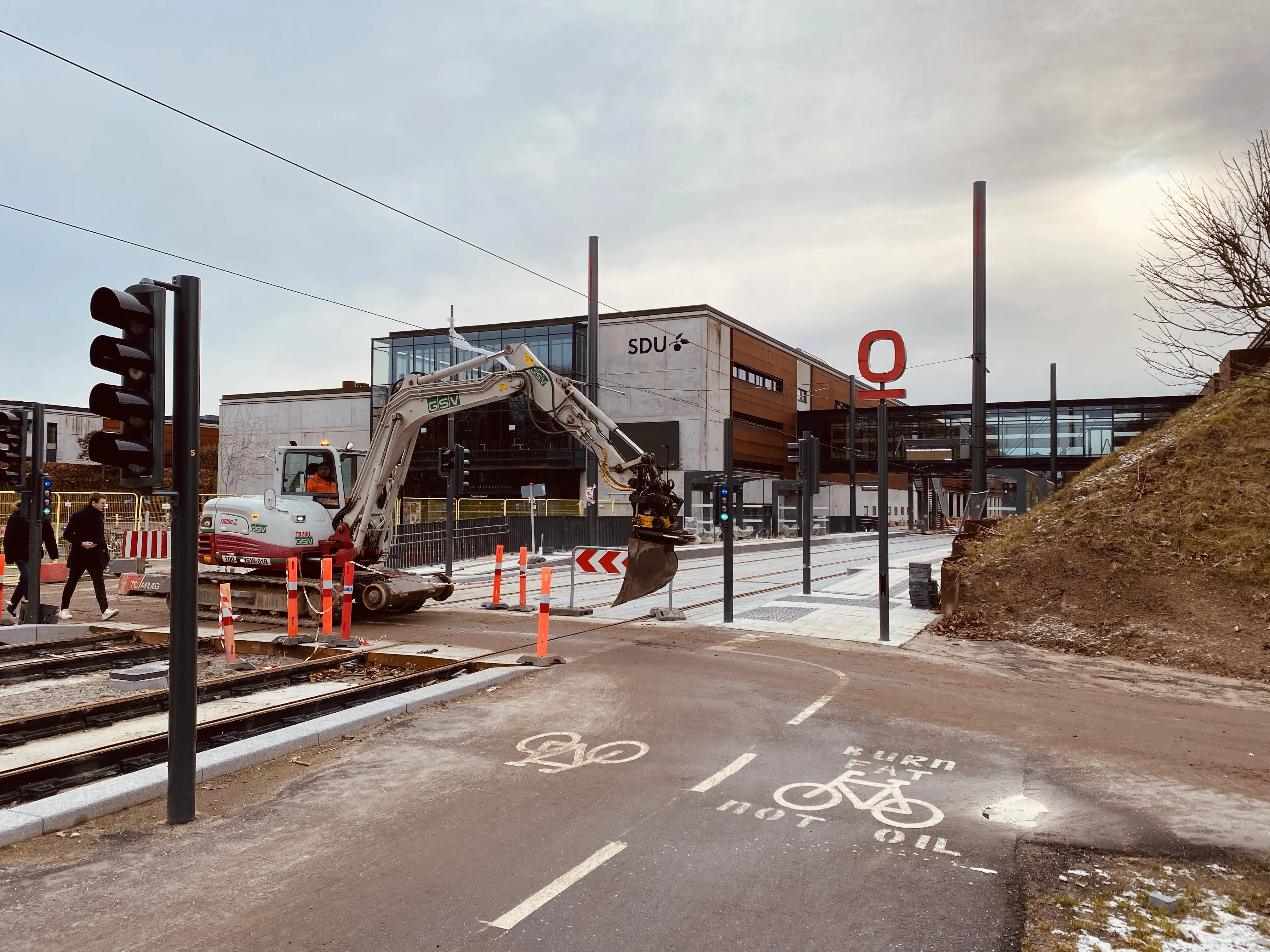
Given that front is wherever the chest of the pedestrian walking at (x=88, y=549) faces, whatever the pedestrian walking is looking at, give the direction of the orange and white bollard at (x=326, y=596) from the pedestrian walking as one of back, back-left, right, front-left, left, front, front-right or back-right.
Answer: front-right

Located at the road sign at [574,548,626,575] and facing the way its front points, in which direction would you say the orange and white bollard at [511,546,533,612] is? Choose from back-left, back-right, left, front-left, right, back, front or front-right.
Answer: back-right

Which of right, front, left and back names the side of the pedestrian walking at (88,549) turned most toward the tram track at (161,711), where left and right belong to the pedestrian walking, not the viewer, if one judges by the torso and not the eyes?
right

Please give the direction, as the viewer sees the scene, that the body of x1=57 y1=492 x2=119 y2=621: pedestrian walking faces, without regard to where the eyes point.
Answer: to the viewer's right

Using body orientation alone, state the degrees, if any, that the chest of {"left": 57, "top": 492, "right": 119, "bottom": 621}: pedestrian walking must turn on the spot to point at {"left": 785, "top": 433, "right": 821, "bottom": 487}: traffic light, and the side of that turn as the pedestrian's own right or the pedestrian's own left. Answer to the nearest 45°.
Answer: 0° — they already face it

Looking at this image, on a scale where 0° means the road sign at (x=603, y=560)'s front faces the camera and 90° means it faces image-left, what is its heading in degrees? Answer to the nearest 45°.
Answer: approximately 0°

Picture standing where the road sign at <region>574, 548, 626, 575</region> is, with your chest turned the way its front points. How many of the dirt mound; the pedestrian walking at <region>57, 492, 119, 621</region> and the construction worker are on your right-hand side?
2

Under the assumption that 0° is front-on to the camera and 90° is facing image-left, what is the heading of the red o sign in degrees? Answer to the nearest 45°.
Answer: approximately 0°
